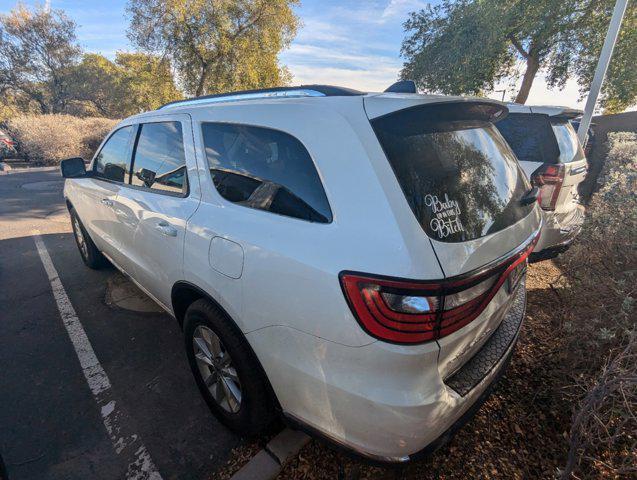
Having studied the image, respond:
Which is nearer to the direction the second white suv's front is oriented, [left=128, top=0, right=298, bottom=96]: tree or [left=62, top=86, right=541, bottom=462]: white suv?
the tree

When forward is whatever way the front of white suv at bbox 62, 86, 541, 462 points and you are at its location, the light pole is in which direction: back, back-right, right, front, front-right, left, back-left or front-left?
right

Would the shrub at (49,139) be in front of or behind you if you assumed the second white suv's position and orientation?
in front

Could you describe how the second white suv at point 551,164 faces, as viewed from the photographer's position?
facing away from the viewer and to the left of the viewer

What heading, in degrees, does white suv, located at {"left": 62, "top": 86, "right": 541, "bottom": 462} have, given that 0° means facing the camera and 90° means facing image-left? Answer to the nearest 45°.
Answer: approximately 135°

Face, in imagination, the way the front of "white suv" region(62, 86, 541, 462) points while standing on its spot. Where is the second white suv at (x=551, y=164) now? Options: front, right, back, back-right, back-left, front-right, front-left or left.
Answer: right

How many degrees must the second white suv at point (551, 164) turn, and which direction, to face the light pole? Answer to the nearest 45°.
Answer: approximately 45° to its right

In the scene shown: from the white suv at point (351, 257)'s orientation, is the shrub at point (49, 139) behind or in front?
in front

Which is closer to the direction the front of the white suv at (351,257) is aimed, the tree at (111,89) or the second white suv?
the tree
